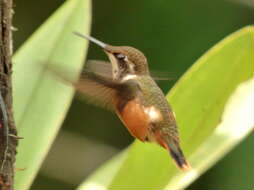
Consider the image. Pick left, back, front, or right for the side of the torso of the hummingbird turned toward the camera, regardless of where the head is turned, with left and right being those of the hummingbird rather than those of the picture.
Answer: left

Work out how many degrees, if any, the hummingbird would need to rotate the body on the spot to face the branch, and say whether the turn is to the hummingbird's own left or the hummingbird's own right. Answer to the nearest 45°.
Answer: approximately 45° to the hummingbird's own left
